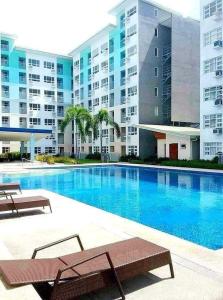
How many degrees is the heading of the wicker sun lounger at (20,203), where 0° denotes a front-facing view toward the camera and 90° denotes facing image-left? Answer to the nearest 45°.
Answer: approximately 270°

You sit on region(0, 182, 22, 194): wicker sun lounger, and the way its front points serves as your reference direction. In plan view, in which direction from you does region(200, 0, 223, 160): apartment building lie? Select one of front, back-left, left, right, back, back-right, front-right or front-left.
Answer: front-left

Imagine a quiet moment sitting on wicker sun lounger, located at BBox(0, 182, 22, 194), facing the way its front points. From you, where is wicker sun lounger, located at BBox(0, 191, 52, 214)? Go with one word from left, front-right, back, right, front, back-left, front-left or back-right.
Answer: right

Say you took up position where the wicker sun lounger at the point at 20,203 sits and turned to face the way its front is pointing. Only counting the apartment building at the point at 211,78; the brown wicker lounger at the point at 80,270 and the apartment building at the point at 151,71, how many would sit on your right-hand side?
1

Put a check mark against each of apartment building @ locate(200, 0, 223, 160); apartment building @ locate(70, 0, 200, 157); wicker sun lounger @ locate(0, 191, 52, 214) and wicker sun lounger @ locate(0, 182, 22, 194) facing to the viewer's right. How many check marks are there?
2

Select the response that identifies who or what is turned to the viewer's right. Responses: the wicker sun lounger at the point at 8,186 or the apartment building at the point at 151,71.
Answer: the wicker sun lounger

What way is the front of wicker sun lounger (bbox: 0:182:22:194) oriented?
to the viewer's right

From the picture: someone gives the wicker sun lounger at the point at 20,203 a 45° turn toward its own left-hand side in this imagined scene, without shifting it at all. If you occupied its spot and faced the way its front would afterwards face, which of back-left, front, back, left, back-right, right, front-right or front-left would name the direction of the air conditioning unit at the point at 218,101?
front

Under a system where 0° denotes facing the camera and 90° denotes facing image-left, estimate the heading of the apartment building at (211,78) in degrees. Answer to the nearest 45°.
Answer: approximately 45°

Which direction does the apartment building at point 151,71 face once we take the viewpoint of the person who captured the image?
facing the viewer and to the left of the viewer

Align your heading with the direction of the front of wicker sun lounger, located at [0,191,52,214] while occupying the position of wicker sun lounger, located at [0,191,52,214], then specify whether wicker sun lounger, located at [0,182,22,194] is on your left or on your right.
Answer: on your left

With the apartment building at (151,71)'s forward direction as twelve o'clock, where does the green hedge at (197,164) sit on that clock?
The green hedge is roughly at 10 o'clock from the apartment building.
